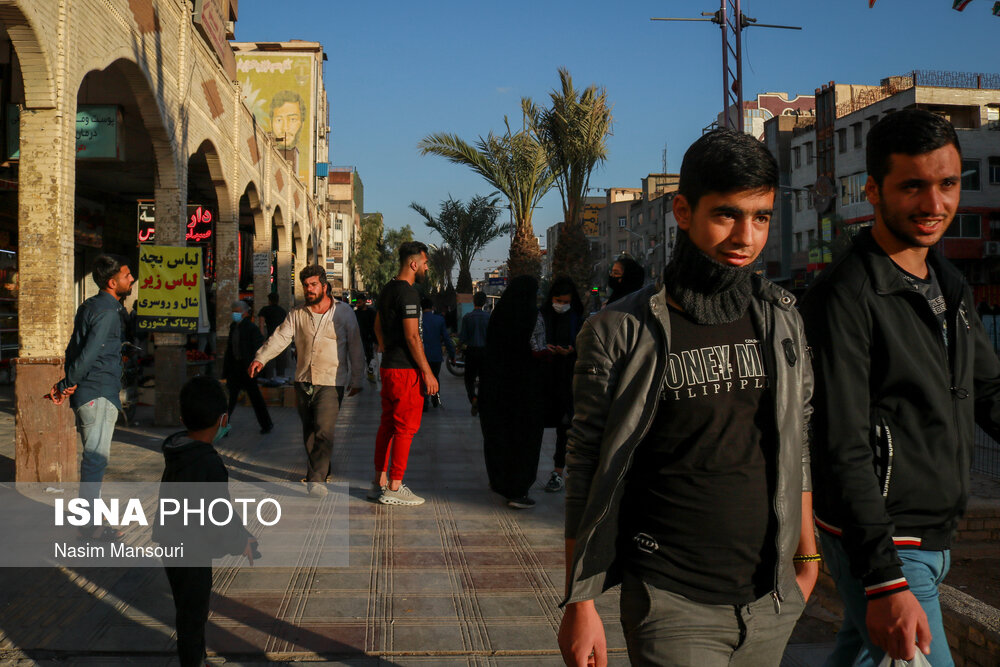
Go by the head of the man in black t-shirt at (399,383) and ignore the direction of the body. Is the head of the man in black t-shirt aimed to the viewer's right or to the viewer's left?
to the viewer's right

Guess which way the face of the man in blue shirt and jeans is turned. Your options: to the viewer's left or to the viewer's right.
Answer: to the viewer's right

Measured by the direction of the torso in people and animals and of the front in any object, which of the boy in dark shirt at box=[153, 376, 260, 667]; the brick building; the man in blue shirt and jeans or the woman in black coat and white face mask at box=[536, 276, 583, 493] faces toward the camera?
the woman in black coat and white face mask

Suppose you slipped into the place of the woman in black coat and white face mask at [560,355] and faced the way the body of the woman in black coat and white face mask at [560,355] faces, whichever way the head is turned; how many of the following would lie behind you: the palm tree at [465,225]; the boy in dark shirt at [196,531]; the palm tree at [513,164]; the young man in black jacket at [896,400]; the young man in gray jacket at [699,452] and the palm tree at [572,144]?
3

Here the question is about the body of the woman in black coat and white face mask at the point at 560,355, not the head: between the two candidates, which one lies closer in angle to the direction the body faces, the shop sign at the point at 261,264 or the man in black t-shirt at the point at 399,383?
the man in black t-shirt

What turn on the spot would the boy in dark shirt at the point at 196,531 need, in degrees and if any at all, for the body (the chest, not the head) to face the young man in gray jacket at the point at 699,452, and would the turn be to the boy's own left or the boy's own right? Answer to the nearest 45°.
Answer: approximately 90° to the boy's own right

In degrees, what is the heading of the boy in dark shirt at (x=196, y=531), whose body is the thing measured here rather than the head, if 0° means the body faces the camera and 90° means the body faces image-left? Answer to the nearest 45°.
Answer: approximately 225°

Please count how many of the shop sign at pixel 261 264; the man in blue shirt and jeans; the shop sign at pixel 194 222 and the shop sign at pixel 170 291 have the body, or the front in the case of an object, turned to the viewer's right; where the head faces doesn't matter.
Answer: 1

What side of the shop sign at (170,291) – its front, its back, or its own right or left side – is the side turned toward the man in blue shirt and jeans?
front

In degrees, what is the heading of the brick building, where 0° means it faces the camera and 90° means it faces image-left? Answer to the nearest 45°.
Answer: approximately 270°

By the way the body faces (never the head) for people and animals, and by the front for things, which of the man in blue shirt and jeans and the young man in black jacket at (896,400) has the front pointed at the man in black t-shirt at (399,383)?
the man in blue shirt and jeans

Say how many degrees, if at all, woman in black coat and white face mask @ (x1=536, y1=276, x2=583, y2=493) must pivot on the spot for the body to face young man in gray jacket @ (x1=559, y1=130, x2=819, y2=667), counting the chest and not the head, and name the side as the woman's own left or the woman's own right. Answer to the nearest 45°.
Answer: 0° — they already face them

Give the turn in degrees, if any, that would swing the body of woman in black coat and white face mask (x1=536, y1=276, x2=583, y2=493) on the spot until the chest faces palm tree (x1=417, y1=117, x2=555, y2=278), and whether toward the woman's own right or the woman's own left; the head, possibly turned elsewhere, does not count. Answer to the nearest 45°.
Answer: approximately 180°

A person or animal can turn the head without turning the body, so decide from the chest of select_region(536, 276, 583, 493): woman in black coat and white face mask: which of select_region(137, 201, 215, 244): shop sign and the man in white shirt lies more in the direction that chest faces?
the man in white shirt
